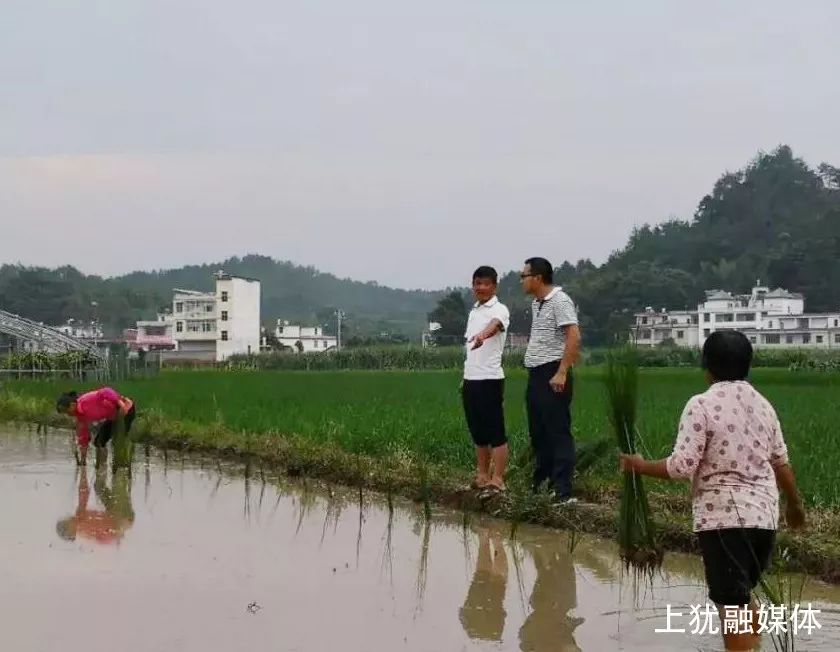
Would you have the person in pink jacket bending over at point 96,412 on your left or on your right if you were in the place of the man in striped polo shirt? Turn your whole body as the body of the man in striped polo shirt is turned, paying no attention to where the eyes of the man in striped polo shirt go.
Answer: on your right

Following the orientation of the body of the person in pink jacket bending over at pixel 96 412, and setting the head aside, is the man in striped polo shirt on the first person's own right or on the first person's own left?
on the first person's own left

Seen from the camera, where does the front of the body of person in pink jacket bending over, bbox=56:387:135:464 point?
to the viewer's left

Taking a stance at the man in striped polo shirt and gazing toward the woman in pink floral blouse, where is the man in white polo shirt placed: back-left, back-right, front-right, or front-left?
back-right

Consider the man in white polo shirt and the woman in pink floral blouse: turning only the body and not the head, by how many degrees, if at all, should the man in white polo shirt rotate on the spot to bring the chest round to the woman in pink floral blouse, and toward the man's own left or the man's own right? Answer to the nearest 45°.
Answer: approximately 45° to the man's own left

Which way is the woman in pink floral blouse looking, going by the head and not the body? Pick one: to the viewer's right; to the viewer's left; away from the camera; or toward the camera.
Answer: away from the camera

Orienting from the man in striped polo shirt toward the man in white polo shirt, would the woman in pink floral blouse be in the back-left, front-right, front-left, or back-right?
back-left
